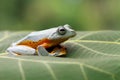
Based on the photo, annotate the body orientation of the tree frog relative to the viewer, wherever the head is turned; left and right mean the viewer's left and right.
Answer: facing to the right of the viewer
